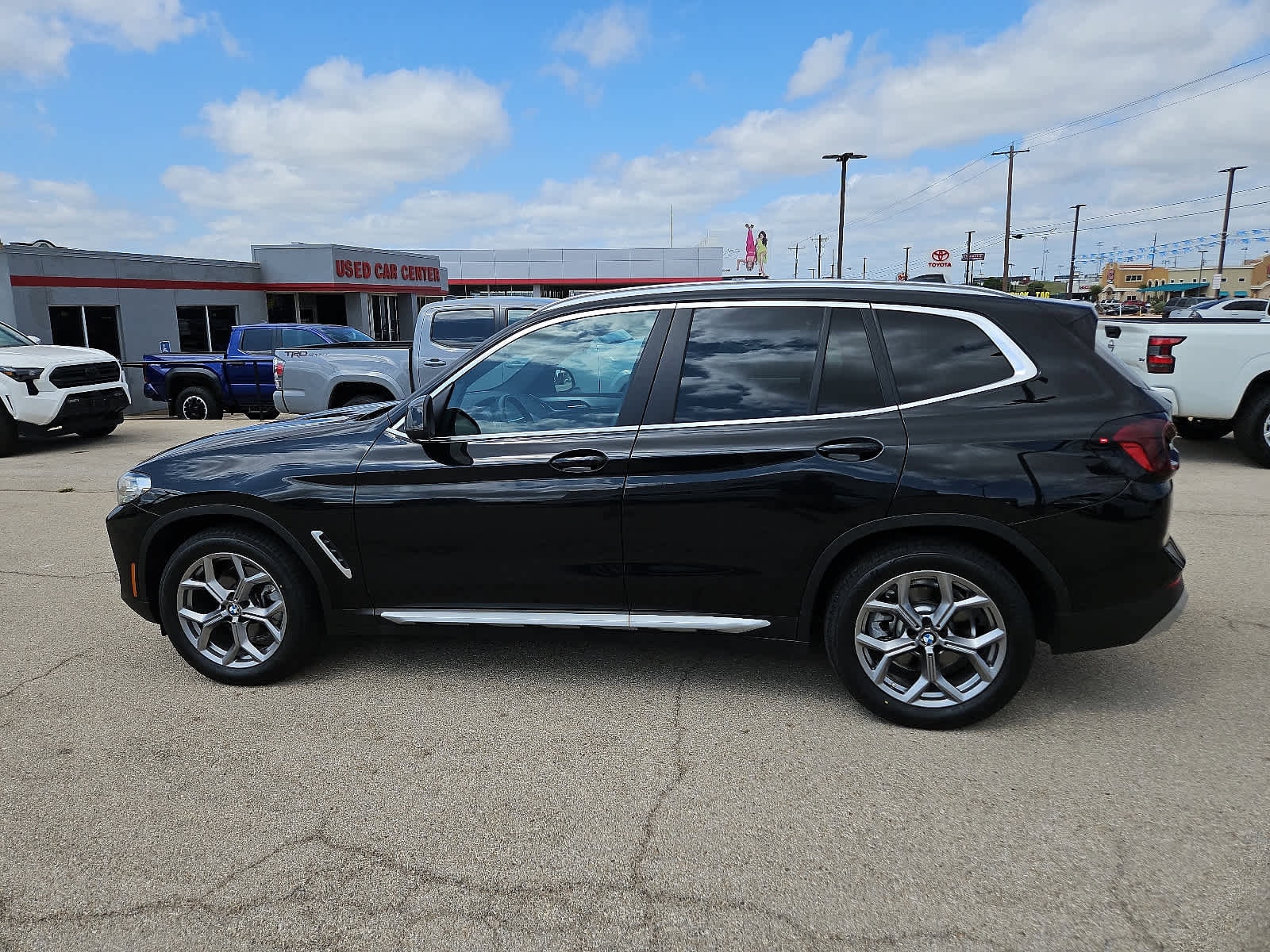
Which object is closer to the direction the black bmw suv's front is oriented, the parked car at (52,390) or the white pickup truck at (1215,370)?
the parked car

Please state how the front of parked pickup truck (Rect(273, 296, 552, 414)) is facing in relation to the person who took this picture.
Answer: facing to the right of the viewer

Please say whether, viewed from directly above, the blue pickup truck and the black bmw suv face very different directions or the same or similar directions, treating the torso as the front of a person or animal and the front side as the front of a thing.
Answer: very different directions

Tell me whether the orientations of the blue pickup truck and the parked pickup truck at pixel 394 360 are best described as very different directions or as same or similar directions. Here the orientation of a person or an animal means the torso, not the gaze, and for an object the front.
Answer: same or similar directions

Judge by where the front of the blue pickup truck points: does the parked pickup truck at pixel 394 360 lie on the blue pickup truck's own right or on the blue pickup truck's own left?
on the blue pickup truck's own right

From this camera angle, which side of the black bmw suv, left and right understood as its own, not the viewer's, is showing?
left

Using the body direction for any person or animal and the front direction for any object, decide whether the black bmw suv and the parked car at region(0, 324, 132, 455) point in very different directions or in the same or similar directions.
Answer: very different directions

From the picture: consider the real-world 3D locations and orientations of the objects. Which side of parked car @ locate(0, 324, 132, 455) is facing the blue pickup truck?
left

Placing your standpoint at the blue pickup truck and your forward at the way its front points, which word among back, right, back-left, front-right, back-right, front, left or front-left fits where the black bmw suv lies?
right

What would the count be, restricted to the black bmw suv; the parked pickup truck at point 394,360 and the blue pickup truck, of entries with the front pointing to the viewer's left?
1

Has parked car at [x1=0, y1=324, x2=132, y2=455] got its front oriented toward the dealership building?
no

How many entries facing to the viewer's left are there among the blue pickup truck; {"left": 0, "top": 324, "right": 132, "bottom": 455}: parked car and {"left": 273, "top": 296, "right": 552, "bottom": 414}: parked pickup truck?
0

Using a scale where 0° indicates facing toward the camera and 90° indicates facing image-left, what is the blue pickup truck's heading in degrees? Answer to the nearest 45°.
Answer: approximately 270°

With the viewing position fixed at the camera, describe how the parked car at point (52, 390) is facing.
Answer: facing the viewer and to the right of the viewer

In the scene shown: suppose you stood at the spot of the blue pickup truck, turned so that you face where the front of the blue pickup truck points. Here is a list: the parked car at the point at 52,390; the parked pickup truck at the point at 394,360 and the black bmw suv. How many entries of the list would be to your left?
0

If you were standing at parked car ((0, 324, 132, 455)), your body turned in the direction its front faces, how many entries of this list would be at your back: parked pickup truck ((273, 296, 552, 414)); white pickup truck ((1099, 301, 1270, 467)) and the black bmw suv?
0
